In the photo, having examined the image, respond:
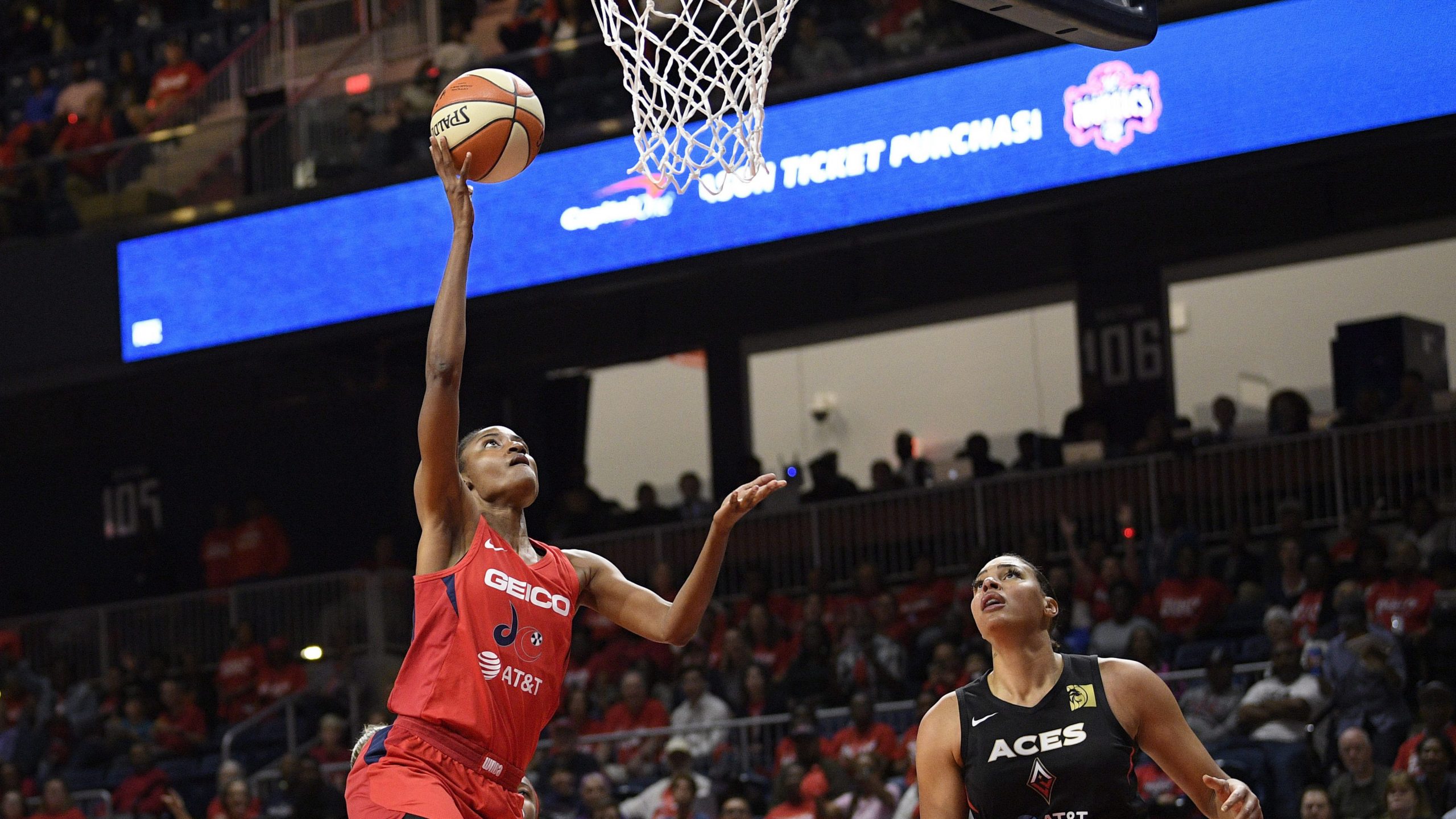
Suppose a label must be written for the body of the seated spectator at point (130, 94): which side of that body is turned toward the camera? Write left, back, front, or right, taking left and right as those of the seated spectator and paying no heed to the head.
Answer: front

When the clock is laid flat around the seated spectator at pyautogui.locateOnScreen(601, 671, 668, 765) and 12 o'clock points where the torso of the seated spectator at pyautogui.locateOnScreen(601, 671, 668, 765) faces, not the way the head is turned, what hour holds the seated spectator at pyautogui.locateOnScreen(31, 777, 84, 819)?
the seated spectator at pyautogui.locateOnScreen(31, 777, 84, 819) is roughly at 3 o'clock from the seated spectator at pyautogui.locateOnScreen(601, 671, 668, 765).

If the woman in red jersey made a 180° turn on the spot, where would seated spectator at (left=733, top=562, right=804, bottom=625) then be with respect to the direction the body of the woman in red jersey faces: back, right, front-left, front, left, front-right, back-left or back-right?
front-right

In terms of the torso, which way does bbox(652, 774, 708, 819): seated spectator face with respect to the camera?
toward the camera

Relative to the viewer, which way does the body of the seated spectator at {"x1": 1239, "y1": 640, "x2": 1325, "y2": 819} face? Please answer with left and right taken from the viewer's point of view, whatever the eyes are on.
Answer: facing the viewer

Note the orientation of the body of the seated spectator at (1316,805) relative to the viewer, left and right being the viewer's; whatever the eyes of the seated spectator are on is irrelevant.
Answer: facing the viewer

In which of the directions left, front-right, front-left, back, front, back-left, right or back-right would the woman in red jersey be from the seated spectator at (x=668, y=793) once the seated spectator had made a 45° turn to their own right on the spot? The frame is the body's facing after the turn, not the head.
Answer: front-left
